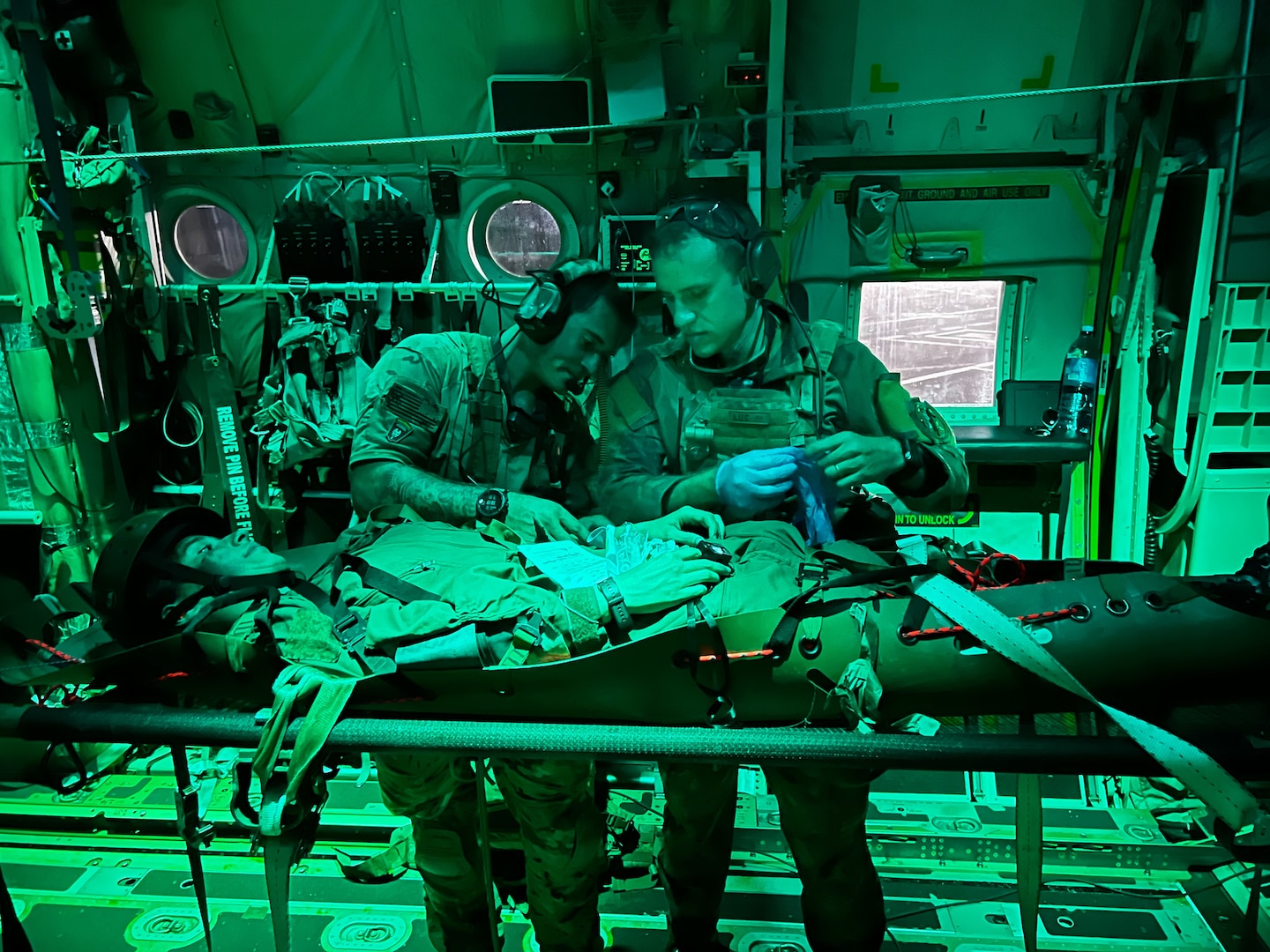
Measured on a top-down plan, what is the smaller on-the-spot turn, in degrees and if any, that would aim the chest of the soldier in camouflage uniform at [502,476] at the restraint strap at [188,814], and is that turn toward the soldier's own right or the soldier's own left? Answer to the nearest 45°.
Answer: approximately 90° to the soldier's own right

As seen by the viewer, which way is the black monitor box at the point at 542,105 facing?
toward the camera

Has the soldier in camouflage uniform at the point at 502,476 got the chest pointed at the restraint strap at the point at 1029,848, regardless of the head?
yes

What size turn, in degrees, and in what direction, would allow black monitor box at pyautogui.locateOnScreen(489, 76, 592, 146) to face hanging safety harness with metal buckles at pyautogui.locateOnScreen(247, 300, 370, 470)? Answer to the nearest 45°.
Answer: approximately 135° to its right

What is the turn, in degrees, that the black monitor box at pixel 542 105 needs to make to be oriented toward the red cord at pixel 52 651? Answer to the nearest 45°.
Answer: approximately 45° to its right

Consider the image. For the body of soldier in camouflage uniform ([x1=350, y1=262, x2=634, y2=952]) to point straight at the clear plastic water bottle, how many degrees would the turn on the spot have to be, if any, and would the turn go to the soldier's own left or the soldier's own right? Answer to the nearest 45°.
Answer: approximately 45° to the soldier's own left

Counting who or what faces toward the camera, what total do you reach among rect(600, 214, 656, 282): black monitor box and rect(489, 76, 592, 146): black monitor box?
2

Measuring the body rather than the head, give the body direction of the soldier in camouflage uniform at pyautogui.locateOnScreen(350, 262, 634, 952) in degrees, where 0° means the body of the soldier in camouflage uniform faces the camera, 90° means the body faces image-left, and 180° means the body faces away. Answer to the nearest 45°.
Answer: approximately 315°

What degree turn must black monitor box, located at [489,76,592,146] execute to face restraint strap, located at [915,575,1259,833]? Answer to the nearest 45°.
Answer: approximately 45° to its left

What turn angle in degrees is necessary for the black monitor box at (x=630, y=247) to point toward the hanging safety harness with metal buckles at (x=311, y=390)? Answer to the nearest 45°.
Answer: approximately 135° to its right

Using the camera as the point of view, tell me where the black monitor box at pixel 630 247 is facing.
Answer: facing the viewer

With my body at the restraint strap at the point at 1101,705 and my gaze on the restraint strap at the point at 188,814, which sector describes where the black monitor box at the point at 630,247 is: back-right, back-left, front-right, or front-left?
front-right

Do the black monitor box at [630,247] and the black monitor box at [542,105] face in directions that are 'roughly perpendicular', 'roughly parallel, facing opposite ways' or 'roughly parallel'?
roughly parallel
